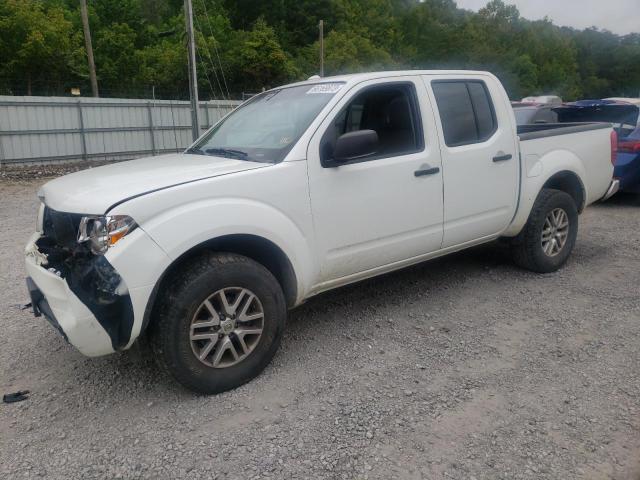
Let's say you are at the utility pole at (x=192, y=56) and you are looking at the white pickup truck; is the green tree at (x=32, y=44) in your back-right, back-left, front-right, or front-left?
back-right

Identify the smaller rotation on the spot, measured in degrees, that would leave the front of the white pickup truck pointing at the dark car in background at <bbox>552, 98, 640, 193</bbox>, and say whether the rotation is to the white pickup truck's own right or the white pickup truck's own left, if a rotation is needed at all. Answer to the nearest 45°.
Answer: approximately 180°

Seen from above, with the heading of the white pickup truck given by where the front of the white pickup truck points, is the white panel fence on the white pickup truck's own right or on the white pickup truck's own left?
on the white pickup truck's own right

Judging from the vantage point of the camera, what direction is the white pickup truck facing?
facing the viewer and to the left of the viewer

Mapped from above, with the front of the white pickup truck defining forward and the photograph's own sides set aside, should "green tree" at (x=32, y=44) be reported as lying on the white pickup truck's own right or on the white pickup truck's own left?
on the white pickup truck's own right

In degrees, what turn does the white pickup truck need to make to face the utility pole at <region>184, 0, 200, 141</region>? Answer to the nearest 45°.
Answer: approximately 135° to its right
